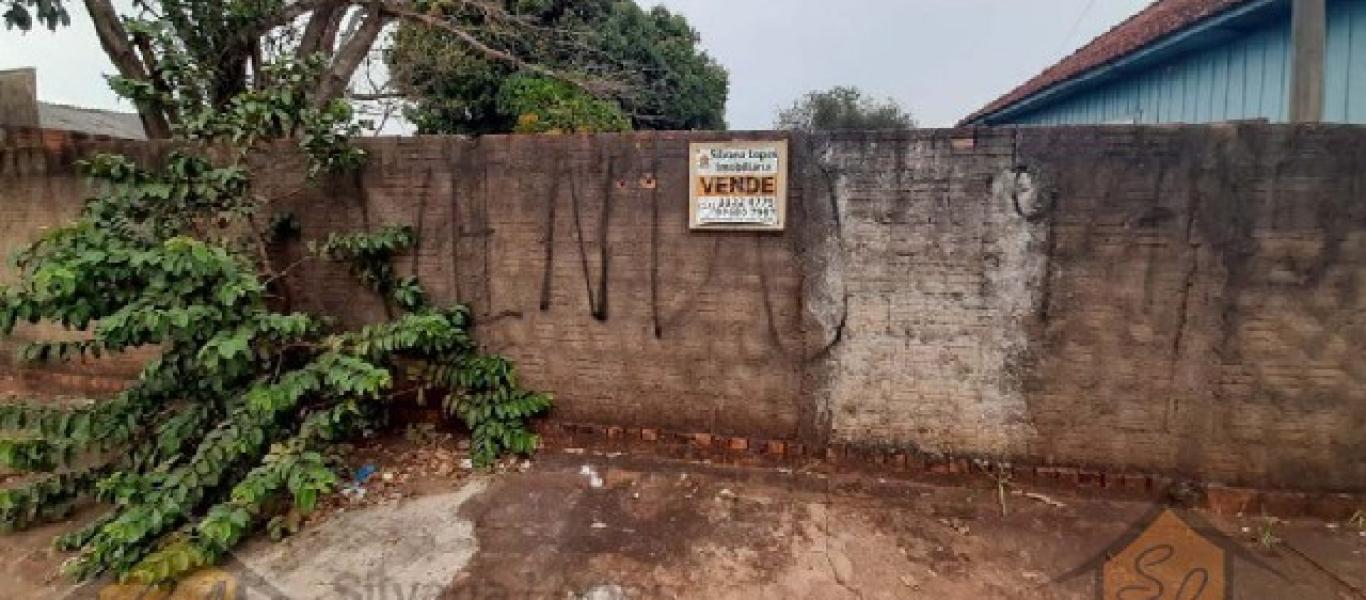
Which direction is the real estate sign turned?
toward the camera

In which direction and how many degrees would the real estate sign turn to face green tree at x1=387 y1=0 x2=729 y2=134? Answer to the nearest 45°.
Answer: approximately 135° to its right

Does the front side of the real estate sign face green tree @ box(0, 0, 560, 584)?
no

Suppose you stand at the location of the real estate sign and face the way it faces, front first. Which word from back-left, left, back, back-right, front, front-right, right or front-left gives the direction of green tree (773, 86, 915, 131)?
back

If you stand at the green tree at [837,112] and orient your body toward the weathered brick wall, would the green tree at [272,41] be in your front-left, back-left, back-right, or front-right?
front-right

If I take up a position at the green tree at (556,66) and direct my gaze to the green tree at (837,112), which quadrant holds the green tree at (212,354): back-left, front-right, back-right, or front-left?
back-right

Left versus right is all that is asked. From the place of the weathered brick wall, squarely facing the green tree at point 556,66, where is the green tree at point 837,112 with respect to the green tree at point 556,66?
right

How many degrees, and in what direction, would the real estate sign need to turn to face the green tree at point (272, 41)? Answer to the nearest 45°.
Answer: approximately 135° to its right
